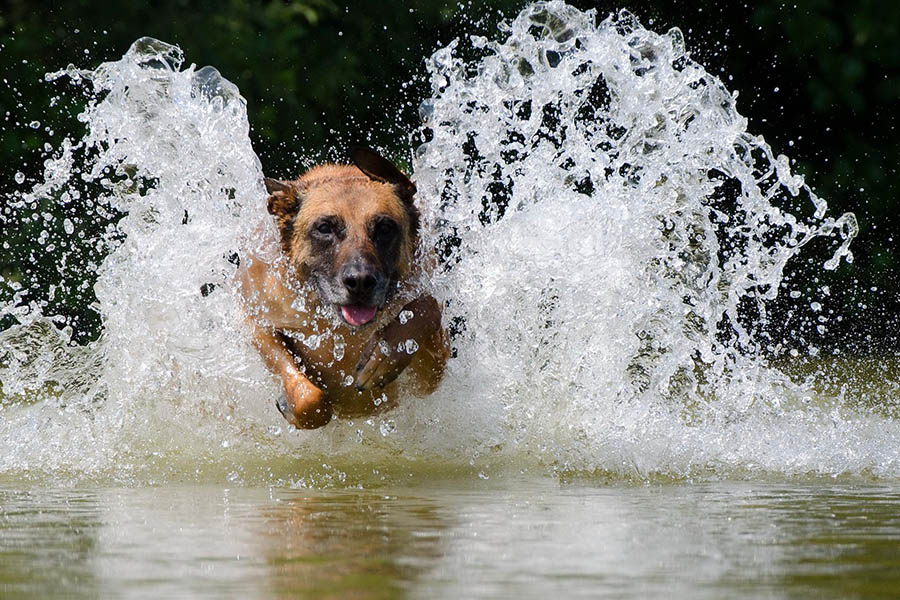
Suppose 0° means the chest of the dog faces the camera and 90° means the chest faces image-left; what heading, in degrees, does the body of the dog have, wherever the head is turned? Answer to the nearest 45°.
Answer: approximately 0°
